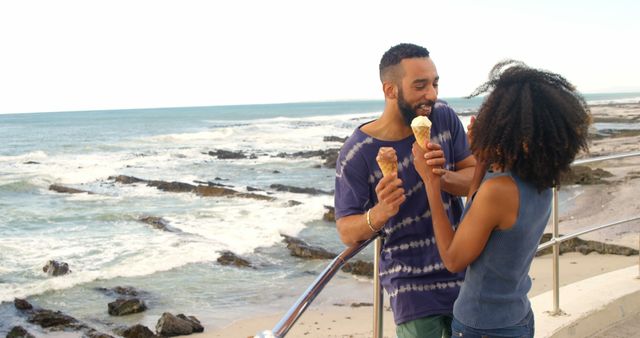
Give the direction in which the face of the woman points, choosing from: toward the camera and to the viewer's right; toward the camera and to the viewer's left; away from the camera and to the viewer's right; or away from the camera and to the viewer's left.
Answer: away from the camera and to the viewer's left

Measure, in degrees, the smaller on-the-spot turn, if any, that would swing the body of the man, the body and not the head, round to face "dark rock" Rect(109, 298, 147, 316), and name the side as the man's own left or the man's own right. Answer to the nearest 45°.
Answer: approximately 180°

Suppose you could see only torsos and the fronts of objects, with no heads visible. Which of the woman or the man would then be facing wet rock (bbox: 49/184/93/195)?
the woman

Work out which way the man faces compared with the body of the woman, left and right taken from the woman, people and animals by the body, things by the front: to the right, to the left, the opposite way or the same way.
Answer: the opposite way

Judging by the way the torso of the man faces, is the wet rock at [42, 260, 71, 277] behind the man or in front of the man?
behind

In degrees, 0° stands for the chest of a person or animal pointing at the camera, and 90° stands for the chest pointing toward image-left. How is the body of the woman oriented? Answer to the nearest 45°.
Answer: approximately 135°

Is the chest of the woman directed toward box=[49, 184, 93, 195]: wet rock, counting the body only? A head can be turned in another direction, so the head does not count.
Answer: yes

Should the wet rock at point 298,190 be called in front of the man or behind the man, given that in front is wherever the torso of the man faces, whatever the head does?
behind

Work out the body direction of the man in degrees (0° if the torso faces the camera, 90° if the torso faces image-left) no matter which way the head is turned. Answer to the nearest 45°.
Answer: approximately 315°
